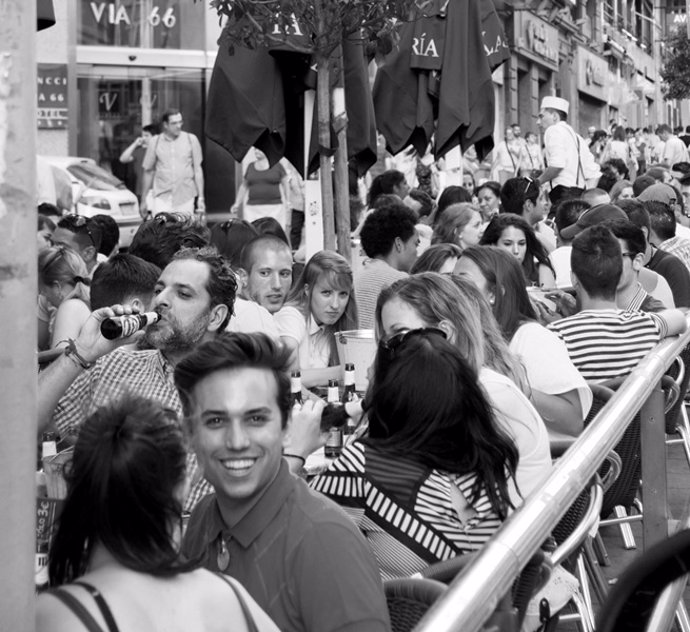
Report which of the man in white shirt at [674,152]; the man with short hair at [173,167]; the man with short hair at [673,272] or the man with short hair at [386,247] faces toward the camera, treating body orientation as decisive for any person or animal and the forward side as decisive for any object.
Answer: the man with short hair at [173,167]

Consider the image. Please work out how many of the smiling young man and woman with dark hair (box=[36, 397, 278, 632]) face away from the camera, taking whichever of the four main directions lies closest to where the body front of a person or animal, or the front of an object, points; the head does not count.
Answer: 1

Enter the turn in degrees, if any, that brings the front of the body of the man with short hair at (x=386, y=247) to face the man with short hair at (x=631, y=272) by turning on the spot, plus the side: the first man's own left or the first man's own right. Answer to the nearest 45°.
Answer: approximately 90° to the first man's own right

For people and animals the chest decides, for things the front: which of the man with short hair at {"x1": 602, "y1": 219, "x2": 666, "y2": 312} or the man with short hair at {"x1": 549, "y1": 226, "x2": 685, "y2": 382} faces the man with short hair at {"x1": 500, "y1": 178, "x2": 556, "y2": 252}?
the man with short hair at {"x1": 549, "y1": 226, "x2": 685, "y2": 382}

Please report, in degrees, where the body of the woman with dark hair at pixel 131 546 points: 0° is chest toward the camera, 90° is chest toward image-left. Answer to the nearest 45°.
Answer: approximately 180°

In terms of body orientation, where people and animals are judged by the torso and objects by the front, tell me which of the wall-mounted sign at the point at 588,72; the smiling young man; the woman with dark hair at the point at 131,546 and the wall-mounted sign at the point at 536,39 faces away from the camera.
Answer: the woman with dark hair

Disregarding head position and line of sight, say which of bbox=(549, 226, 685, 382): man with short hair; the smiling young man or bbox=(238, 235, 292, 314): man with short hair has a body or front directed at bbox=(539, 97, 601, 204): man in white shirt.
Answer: bbox=(549, 226, 685, 382): man with short hair

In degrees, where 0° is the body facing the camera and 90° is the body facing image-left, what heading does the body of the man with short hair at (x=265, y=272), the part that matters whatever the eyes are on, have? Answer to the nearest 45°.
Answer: approximately 315°

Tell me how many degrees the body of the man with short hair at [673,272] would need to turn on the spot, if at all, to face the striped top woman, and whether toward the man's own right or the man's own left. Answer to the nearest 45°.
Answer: approximately 90° to the man's own left

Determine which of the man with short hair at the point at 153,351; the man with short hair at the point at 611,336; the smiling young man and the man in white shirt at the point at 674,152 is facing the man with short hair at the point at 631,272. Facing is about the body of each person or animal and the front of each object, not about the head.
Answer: the man with short hair at the point at 611,336
